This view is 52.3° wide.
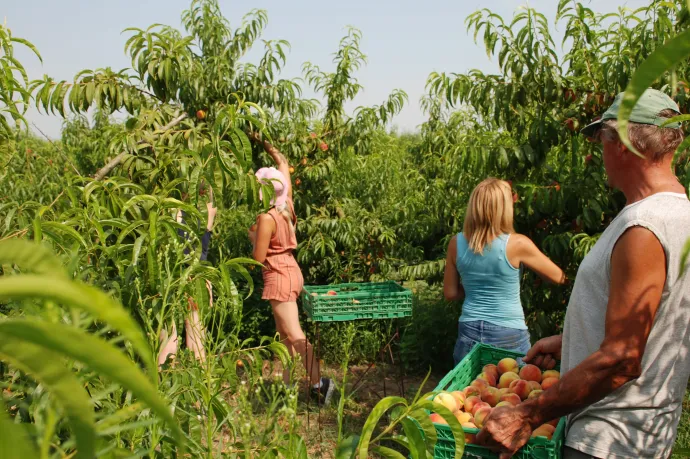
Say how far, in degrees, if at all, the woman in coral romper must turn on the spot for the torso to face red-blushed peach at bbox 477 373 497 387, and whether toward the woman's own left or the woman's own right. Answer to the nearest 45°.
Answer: approximately 135° to the woman's own left

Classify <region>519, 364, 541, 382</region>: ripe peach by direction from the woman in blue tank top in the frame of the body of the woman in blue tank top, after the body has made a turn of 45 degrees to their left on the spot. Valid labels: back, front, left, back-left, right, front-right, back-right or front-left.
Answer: back-left

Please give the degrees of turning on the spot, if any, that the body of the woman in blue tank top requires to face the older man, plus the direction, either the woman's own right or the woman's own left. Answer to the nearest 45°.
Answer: approximately 180°

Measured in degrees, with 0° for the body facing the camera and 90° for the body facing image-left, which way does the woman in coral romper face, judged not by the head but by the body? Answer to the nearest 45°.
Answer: approximately 135°

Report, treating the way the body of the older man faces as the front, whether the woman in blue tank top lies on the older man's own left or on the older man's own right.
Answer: on the older man's own right

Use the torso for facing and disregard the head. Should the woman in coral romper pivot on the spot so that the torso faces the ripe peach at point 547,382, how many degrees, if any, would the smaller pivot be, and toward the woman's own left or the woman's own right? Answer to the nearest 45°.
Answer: approximately 135° to the woman's own left

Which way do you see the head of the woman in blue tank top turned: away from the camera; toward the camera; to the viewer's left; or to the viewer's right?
away from the camera

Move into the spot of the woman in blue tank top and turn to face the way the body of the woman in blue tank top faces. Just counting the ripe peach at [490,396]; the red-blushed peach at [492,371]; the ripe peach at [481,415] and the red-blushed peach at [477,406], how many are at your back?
4

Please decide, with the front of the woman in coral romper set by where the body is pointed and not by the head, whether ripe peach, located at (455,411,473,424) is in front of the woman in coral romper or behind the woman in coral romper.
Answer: behind

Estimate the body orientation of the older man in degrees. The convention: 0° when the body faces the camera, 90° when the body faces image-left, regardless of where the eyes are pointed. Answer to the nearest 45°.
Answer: approximately 90°

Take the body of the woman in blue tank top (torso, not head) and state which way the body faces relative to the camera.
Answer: away from the camera

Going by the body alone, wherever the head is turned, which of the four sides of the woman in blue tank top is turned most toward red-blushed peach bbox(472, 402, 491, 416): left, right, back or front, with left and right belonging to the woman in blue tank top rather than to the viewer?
back

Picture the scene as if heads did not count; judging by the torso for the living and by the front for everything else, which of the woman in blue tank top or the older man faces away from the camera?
the woman in blue tank top

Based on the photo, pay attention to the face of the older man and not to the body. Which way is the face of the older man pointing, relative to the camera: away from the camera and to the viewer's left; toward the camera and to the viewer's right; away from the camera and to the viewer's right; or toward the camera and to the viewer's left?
away from the camera and to the viewer's left

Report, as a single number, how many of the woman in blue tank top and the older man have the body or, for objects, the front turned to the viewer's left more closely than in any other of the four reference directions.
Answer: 1
